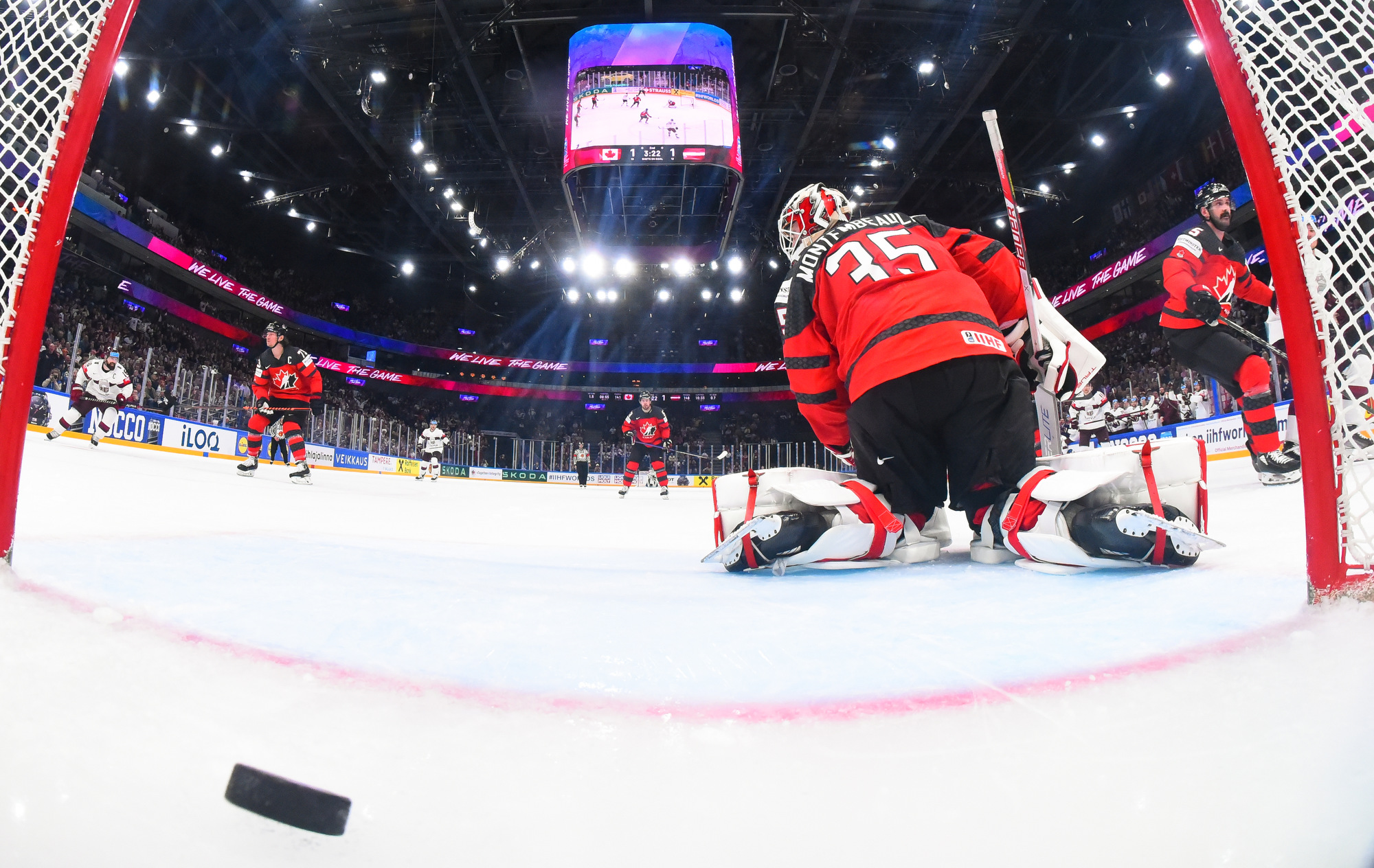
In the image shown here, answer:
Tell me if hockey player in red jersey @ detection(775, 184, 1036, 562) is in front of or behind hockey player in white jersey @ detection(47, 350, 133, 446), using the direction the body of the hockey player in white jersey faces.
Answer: in front

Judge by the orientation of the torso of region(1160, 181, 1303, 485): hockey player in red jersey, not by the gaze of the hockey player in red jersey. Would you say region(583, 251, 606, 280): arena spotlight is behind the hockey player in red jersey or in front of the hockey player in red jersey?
behind

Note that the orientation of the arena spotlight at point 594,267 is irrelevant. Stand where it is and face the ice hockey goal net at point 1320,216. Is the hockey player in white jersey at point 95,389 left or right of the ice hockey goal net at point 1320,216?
right

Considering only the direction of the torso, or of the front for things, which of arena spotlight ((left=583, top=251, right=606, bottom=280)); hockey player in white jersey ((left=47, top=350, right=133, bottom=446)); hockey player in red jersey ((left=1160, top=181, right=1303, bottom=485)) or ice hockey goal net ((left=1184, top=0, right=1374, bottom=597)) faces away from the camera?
the ice hockey goal net

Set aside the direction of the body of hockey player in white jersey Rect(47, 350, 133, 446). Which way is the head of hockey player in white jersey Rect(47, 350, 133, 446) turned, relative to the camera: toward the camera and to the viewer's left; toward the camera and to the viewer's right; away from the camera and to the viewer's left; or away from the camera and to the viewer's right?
toward the camera and to the viewer's right

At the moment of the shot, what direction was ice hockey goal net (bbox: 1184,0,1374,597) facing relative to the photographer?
facing away from the viewer

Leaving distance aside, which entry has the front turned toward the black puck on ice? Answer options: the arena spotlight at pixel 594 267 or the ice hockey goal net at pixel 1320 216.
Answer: the arena spotlight
